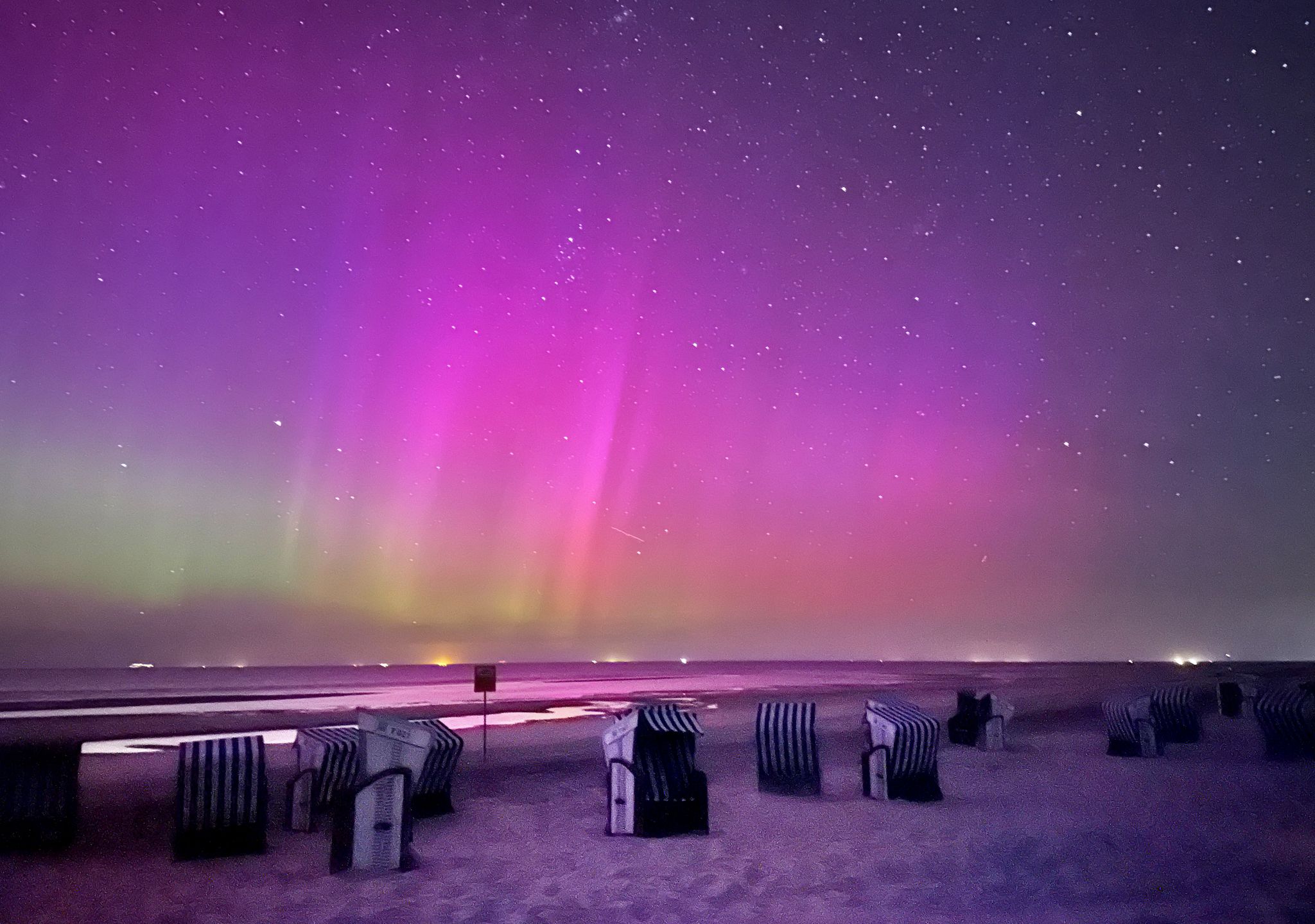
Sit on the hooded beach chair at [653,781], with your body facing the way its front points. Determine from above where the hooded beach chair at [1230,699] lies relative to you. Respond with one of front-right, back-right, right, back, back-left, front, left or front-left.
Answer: left

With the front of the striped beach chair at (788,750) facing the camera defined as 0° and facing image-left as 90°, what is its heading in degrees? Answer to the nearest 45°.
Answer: approximately 180°

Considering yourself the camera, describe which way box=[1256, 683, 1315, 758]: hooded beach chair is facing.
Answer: facing away from the viewer and to the right of the viewer

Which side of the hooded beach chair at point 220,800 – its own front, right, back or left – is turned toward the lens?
back

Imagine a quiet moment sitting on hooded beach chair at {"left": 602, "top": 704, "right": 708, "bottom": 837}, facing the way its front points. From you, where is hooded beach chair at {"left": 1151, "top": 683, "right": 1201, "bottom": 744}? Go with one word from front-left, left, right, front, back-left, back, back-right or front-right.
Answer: left

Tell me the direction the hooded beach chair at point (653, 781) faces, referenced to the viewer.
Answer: facing the viewer and to the right of the viewer

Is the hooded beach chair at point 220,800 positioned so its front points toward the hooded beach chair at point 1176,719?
no

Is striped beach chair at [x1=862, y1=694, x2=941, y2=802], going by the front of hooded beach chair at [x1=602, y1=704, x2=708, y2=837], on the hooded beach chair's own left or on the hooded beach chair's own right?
on the hooded beach chair's own left

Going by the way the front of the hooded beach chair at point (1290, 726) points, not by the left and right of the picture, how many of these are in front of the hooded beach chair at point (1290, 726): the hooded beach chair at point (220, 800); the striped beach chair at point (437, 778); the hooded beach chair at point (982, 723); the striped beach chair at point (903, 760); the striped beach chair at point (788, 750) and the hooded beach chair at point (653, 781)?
0

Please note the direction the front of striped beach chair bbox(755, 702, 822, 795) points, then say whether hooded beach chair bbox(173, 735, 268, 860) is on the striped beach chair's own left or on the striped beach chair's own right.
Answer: on the striped beach chair's own left

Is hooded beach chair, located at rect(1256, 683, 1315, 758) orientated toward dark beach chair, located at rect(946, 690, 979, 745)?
no

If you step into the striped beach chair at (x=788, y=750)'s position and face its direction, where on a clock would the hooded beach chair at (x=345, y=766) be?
The hooded beach chair is roughly at 8 o'clock from the striped beach chair.

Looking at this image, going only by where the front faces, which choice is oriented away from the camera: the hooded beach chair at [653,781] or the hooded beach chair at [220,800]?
the hooded beach chair at [220,800]

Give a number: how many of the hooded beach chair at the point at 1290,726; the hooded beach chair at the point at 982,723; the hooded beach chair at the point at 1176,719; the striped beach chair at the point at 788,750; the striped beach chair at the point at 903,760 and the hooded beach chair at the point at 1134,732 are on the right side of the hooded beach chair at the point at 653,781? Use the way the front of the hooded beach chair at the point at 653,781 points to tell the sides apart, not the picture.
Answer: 0

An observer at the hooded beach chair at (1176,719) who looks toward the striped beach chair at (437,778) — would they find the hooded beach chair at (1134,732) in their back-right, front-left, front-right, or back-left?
front-left

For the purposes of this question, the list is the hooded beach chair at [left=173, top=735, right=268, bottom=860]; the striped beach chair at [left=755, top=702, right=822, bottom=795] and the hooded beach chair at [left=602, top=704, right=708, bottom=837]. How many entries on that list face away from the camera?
2
